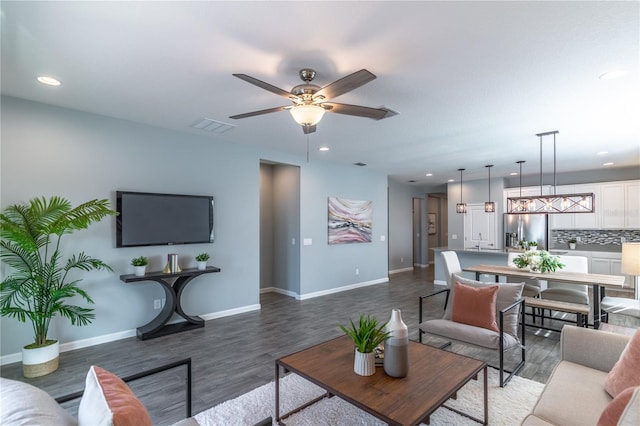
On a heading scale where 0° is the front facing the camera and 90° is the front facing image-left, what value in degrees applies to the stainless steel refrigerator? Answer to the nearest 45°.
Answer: approximately 0°

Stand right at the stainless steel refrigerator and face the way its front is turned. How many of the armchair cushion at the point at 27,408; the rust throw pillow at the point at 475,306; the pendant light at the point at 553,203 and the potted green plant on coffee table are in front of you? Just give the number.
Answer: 4

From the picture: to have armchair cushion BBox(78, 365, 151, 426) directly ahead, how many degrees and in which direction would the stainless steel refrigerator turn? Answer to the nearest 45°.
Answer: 0° — it already faces it

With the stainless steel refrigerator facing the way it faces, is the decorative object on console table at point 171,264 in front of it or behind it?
in front

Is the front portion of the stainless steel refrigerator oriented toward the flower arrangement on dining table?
yes

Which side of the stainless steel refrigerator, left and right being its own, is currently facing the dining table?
front

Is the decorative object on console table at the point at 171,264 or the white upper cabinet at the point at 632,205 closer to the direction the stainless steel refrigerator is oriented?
the decorative object on console table

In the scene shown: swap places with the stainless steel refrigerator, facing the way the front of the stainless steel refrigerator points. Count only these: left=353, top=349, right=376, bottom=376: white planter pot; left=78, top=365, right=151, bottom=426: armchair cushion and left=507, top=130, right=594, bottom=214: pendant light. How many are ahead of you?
3

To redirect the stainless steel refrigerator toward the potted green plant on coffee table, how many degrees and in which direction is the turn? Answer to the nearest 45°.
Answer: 0° — it already faces it

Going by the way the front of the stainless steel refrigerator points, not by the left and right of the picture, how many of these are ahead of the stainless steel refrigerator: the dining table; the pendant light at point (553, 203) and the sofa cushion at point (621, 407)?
3

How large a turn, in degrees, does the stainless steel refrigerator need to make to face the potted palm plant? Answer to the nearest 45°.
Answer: approximately 45° to its right

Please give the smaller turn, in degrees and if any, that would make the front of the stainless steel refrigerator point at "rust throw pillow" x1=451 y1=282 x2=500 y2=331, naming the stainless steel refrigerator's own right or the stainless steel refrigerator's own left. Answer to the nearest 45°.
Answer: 0° — it already faces it

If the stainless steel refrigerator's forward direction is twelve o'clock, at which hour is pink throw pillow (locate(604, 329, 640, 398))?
The pink throw pillow is roughly at 12 o'clock from the stainless steel refrigerator.

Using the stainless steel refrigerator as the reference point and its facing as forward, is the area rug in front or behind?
in front
